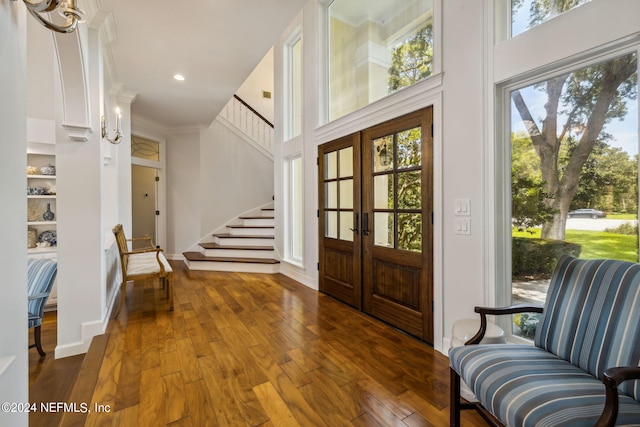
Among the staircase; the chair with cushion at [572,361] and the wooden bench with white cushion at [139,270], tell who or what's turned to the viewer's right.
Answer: the wooden bench with white cushion

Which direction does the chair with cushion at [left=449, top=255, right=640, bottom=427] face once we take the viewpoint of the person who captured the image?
facing the viewer and to the left of the viewer

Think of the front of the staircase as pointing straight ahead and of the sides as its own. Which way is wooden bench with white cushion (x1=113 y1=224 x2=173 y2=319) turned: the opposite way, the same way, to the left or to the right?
to the left

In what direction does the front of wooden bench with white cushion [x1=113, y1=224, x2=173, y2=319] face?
to the viewer's right

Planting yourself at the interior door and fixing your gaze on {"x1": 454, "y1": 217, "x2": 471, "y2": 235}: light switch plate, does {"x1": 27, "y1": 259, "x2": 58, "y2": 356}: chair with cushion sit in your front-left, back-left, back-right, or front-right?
front-right

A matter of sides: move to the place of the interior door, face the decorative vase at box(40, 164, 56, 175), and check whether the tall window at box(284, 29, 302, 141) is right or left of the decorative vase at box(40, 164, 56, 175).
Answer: left

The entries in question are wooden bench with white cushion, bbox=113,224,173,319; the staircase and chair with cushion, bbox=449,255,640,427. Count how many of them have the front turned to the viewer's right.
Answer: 1

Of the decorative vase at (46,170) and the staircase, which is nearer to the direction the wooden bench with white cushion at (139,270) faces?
the staircase

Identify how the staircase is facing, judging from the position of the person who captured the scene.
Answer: facing the viewer

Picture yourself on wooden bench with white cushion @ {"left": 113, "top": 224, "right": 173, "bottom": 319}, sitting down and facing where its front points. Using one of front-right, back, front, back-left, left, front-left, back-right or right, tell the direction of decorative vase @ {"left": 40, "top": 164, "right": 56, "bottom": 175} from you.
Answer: back-left

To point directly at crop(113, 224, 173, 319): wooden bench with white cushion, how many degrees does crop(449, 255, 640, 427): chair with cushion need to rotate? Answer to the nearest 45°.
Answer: approximately 45° to its right

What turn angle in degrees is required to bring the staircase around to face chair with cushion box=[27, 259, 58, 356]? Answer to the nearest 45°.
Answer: approximately 45° to its right

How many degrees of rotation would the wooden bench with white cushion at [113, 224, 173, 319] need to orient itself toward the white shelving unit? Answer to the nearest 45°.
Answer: approximately 135° to its left

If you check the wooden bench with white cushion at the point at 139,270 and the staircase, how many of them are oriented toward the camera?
1

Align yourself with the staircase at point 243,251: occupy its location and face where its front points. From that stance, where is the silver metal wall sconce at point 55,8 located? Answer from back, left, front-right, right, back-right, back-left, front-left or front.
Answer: front
